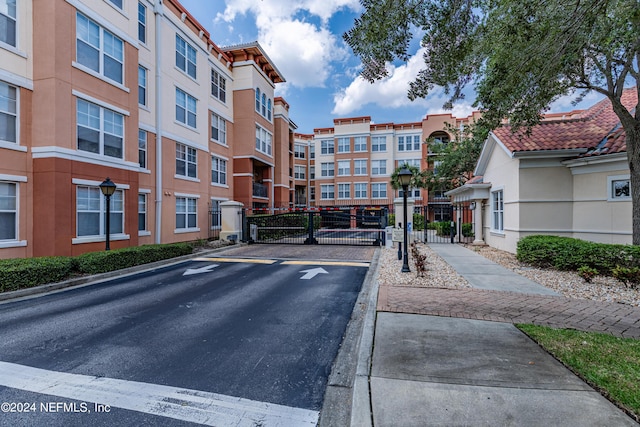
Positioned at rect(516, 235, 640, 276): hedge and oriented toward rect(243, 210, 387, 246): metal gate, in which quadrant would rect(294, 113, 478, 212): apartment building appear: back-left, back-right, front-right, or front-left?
front-right

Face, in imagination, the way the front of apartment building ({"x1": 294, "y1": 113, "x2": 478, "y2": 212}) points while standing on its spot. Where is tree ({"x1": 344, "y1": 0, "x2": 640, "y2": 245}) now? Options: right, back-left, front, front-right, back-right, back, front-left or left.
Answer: front

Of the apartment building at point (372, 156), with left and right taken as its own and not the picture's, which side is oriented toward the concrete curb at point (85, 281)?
front

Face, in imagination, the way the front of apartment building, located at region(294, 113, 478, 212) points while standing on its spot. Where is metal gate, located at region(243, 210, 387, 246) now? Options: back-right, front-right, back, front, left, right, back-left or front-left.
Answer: front

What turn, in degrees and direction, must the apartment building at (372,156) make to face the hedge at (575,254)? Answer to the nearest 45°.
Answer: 0° — it already faces it

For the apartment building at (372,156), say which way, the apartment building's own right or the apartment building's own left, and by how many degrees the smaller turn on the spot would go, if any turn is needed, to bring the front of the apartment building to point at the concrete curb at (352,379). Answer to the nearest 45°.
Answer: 0° — it already faces it

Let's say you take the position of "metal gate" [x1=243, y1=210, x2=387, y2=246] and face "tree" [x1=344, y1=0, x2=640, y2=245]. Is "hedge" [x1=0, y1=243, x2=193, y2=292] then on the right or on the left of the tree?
right

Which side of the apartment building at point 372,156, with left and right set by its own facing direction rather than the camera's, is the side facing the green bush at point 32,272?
front

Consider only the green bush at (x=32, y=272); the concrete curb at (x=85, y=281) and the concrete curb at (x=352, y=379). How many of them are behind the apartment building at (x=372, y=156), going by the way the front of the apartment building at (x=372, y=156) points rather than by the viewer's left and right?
0

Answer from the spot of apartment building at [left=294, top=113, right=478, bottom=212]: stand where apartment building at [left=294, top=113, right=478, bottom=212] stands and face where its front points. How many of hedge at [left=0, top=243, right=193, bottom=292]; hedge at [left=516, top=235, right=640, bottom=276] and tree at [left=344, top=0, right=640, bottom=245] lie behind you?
0

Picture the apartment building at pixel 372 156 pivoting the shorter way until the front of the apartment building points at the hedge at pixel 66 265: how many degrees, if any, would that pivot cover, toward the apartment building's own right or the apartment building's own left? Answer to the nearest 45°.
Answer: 0° — it already faces it

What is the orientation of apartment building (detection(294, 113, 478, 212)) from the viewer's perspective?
toward the camera
